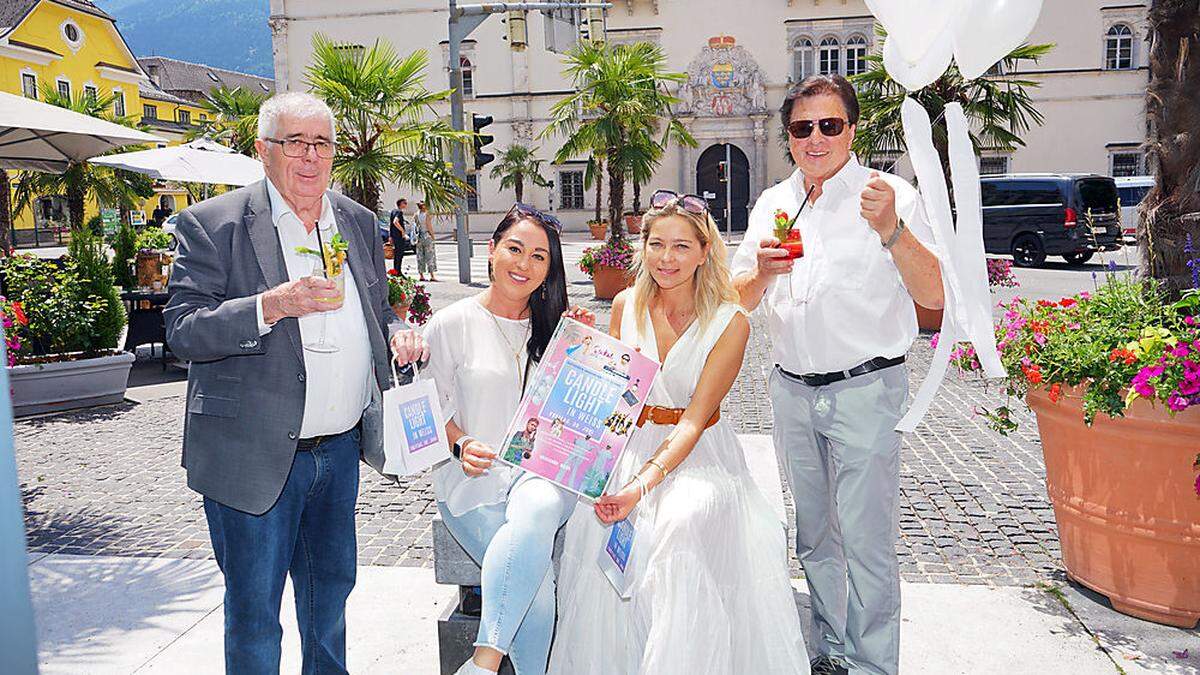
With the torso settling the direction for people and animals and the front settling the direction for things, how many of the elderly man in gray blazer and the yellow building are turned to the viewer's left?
0

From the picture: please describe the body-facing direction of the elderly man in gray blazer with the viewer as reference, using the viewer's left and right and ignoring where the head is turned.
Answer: facing the viewer and to the right of the viewer

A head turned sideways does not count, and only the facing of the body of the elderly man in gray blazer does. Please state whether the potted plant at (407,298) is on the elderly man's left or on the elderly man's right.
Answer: on the elderly man's left

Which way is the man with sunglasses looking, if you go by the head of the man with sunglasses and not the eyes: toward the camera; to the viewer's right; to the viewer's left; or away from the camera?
toward the camera

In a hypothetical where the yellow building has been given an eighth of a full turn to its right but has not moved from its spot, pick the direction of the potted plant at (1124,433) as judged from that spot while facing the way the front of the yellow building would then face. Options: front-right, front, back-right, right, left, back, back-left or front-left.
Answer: front

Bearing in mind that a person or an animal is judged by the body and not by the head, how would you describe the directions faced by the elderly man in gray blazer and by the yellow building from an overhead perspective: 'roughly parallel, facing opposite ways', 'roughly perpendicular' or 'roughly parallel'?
roughly parallel

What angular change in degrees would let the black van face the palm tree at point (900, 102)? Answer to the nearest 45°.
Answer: approximately 135° to its left

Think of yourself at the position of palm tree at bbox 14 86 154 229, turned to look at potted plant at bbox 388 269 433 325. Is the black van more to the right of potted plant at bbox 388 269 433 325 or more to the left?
left

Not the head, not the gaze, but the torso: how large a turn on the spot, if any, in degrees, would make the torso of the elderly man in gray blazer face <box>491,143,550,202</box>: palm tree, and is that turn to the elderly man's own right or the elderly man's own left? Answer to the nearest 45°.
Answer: approximately 135° to the elderly man's own left

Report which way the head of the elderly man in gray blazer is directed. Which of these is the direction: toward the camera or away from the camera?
toward the camera

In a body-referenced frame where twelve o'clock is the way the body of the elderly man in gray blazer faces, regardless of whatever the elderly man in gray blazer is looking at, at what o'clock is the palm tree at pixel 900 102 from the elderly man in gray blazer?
The palm tree is roughly at 9 o'clock from the elderly man in gray blazer.

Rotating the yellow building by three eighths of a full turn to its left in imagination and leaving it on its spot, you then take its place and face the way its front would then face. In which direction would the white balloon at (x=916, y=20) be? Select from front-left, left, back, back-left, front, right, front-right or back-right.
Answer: back

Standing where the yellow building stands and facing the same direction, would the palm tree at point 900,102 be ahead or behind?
ahead
